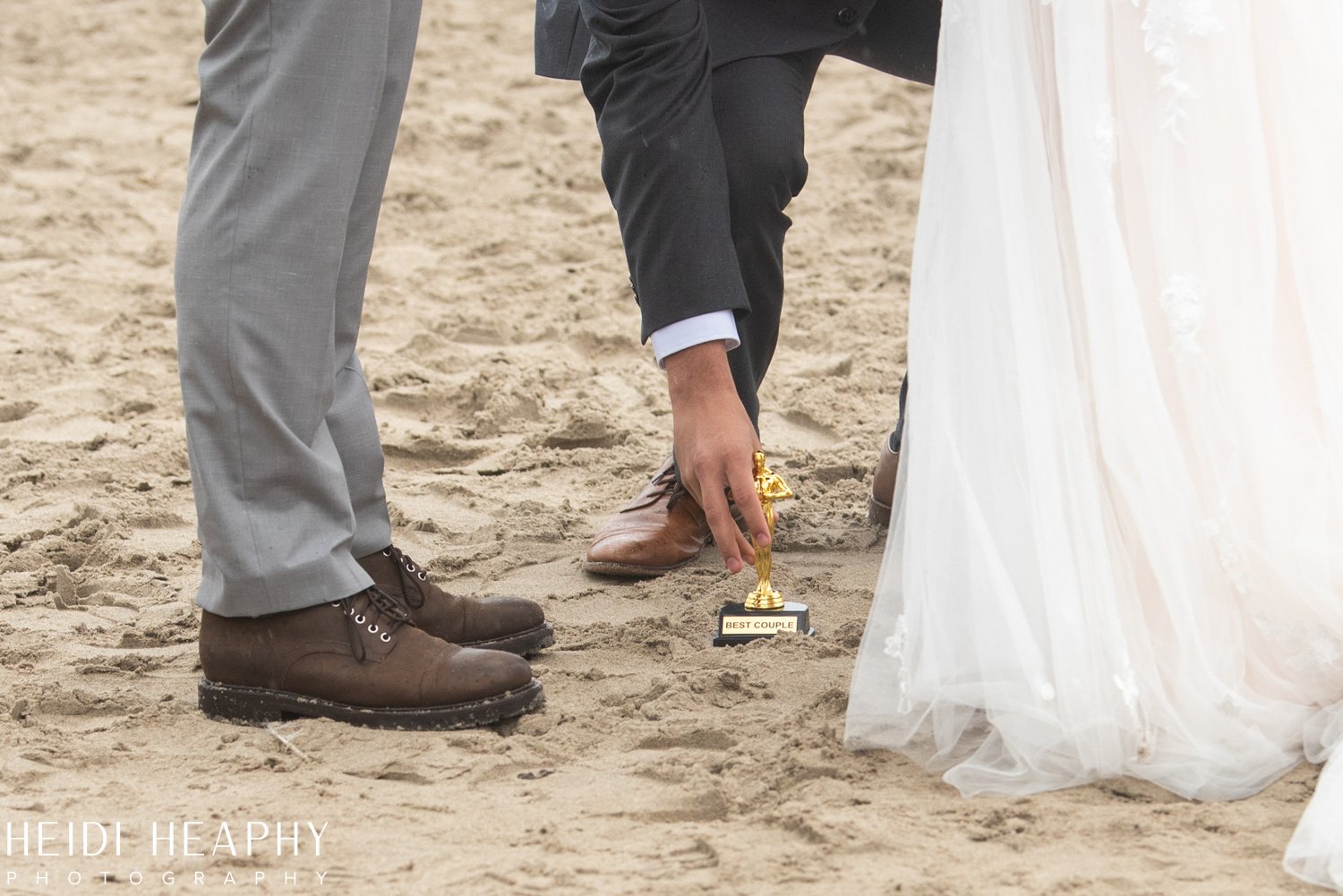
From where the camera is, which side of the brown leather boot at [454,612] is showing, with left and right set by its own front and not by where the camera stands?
right

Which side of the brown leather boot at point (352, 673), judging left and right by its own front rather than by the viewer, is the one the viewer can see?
right

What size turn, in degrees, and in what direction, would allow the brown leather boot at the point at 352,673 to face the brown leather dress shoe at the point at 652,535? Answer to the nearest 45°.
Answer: approximately 45° to its left

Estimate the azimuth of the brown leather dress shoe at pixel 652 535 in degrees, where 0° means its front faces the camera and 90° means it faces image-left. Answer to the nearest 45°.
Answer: approximately 45°

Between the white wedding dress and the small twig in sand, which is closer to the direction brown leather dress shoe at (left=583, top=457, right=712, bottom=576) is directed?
the small twig in sand

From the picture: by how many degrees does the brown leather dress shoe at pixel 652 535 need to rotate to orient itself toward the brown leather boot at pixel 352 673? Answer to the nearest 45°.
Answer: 0° — it already faces it

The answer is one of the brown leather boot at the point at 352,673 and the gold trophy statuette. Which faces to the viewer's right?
the brown leather boot
